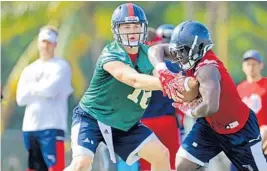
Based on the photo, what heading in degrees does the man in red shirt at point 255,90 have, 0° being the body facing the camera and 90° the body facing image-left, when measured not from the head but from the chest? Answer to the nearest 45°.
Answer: approximately 0°

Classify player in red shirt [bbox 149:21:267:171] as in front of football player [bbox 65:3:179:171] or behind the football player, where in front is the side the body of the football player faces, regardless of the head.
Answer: in front

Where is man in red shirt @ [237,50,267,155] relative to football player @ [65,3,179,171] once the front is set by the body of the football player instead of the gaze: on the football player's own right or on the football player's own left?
on the football player's own left

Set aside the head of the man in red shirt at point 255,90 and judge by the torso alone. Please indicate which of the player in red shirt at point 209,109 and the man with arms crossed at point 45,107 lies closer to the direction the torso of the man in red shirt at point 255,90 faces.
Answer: the player in red shirt

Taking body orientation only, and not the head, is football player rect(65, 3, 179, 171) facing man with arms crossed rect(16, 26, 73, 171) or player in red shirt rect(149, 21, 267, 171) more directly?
the player in red shirt

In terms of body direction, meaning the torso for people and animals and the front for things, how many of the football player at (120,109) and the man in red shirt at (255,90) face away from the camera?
0

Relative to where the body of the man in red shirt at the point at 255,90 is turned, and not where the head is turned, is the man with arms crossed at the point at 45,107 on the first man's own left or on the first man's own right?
on the first man's own right
